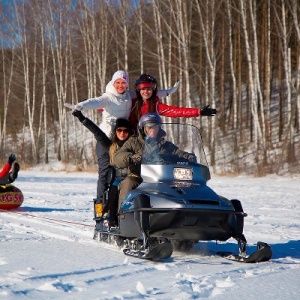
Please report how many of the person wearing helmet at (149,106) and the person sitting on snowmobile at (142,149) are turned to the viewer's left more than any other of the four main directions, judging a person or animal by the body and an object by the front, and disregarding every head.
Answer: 0

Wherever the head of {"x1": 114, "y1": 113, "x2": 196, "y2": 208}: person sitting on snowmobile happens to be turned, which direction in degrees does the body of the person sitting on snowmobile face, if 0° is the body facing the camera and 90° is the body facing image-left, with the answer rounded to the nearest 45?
approximately 315°

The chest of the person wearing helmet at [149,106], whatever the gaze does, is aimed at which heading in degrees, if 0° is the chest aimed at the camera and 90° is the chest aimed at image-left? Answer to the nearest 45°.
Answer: approximately 0°

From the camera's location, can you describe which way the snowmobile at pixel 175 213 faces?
facing the viewer and to the right of the viewer

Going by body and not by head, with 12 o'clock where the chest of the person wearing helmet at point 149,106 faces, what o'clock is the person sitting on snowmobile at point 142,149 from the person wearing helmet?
The person sitting on snowmobile is roughly at 12 o'clock from the person wearing helmet.
